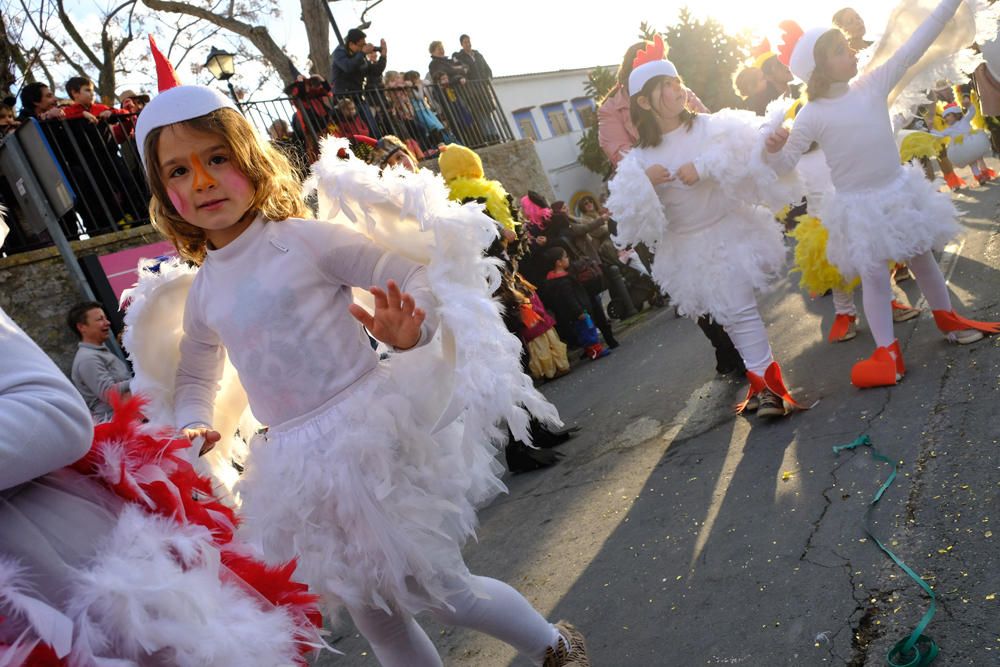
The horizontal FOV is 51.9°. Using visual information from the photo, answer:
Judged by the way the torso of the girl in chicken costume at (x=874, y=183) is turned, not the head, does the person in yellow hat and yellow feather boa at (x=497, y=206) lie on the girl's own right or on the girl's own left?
on the girl's own right

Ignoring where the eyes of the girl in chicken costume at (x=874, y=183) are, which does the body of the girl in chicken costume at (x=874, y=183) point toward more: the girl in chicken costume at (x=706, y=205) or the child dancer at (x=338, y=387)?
the child dancer

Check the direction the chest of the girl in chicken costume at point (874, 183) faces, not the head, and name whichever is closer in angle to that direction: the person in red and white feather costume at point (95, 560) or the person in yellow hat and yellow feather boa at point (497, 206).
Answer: the person in red and white feather costume

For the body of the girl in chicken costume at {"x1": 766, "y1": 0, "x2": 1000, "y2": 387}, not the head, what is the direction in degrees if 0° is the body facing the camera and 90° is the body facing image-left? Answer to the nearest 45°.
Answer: approximately 0°

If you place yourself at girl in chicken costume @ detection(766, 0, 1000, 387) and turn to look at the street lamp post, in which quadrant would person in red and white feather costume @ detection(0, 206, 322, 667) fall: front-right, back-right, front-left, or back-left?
back-left

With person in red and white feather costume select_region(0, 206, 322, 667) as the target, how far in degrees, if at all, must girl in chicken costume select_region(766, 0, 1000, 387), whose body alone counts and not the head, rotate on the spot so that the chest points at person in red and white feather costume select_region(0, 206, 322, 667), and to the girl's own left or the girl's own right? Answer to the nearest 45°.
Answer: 0° — they already face them

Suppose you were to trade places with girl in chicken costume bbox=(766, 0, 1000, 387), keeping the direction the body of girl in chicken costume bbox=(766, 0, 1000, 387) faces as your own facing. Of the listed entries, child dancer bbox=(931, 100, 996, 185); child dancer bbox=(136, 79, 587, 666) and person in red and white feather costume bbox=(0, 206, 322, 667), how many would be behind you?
1

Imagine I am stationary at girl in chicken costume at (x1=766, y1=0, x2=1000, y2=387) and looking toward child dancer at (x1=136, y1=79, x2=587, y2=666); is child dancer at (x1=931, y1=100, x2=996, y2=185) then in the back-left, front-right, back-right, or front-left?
back-right

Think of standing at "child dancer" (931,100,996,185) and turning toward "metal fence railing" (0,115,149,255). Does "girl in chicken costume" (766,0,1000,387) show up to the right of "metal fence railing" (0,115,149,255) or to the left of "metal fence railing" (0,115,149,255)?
left

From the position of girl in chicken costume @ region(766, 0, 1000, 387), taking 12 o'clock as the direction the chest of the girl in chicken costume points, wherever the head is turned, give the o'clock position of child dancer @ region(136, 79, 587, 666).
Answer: The child dancer is roughly at 1 o'clock from the girl in chicken costume.

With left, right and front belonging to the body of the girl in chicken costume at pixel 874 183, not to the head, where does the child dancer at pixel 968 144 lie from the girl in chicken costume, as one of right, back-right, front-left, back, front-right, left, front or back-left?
back
